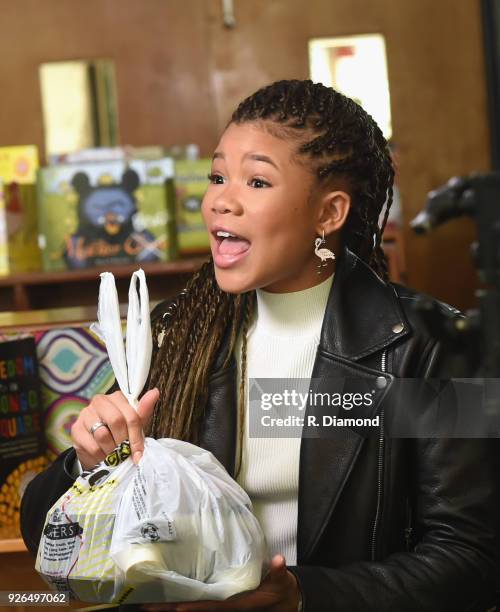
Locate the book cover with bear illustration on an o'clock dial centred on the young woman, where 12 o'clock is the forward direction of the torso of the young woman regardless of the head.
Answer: The book cover with bear illustration is roughly at 4 o'clock from the young woman.

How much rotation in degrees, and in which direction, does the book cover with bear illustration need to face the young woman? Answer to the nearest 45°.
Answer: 0° — it already faces them

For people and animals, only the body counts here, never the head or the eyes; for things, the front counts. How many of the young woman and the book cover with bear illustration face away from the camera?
0

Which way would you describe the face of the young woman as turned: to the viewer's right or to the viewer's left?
to the viewer's left

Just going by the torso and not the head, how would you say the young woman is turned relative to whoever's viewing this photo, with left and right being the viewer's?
facing the viewer and to the left of the viewer

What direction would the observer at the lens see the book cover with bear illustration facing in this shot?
facing the viewer
